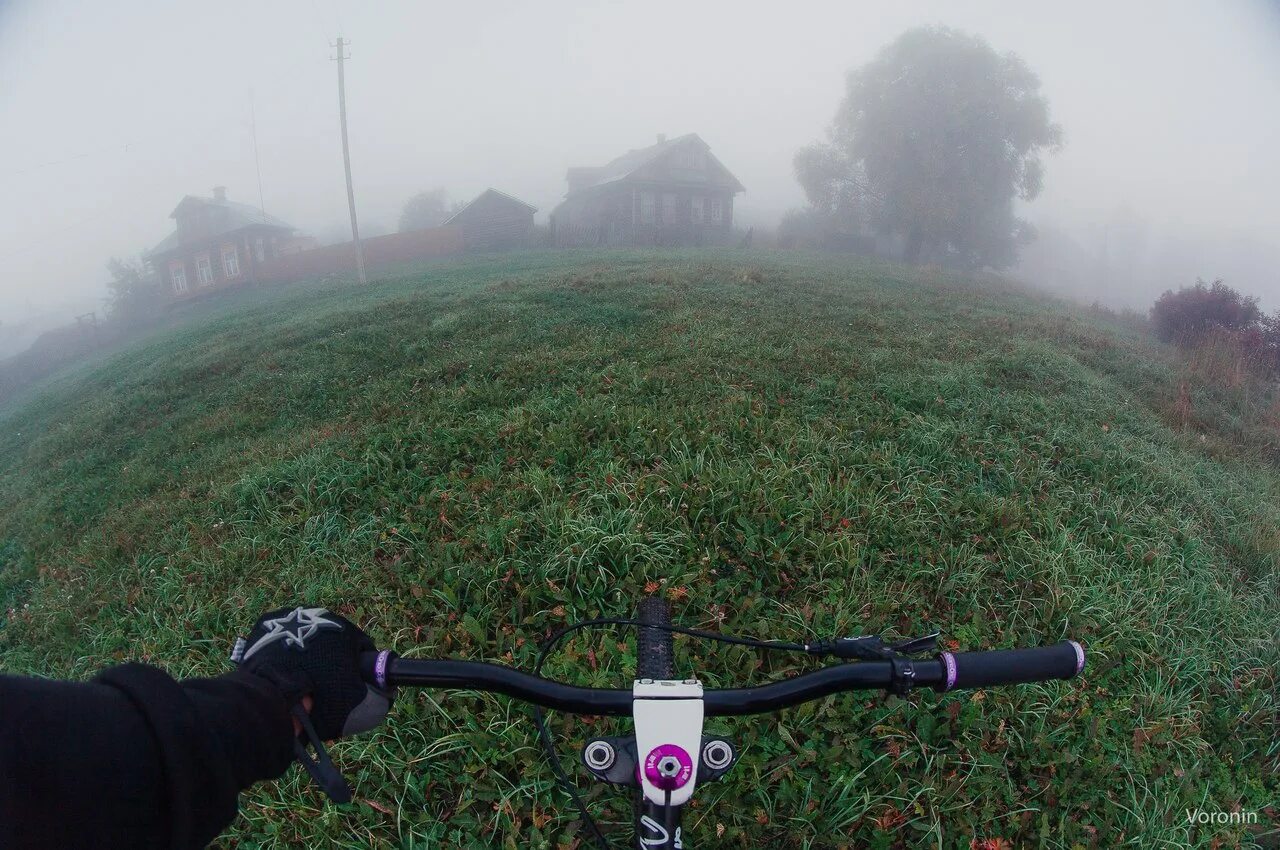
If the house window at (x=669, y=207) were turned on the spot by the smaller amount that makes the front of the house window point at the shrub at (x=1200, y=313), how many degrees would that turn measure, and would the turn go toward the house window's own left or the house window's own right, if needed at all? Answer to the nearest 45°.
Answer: approximately 45° to the house window's own left

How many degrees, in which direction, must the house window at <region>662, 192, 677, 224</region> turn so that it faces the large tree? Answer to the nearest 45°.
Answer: approximately 90° to its left

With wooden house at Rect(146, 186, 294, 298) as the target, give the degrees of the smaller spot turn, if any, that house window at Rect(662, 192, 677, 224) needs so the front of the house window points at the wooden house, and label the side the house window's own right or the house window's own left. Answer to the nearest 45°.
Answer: approximately 90° to the house window's own right

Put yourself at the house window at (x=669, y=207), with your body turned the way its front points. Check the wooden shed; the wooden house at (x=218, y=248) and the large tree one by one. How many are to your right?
2

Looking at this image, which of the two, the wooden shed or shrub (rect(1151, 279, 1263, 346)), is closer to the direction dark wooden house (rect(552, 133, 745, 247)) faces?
the shrub

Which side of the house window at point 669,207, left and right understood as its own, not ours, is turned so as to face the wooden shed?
right

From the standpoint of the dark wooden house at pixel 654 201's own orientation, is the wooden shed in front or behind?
behind

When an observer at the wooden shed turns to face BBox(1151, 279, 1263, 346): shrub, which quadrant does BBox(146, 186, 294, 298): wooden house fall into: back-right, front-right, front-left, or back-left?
back-right

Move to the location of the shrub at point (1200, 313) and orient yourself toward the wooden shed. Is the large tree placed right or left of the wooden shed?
right

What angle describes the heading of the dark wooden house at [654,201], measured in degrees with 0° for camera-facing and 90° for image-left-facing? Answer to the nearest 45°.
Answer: approximately 315°
